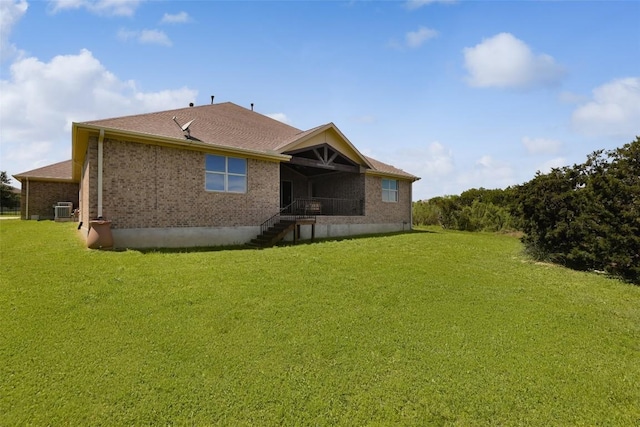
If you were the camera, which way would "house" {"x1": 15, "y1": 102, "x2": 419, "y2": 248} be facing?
facing away from the viewer and to the left of the viewer

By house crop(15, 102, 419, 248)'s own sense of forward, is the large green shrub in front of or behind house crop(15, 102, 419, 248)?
behind
